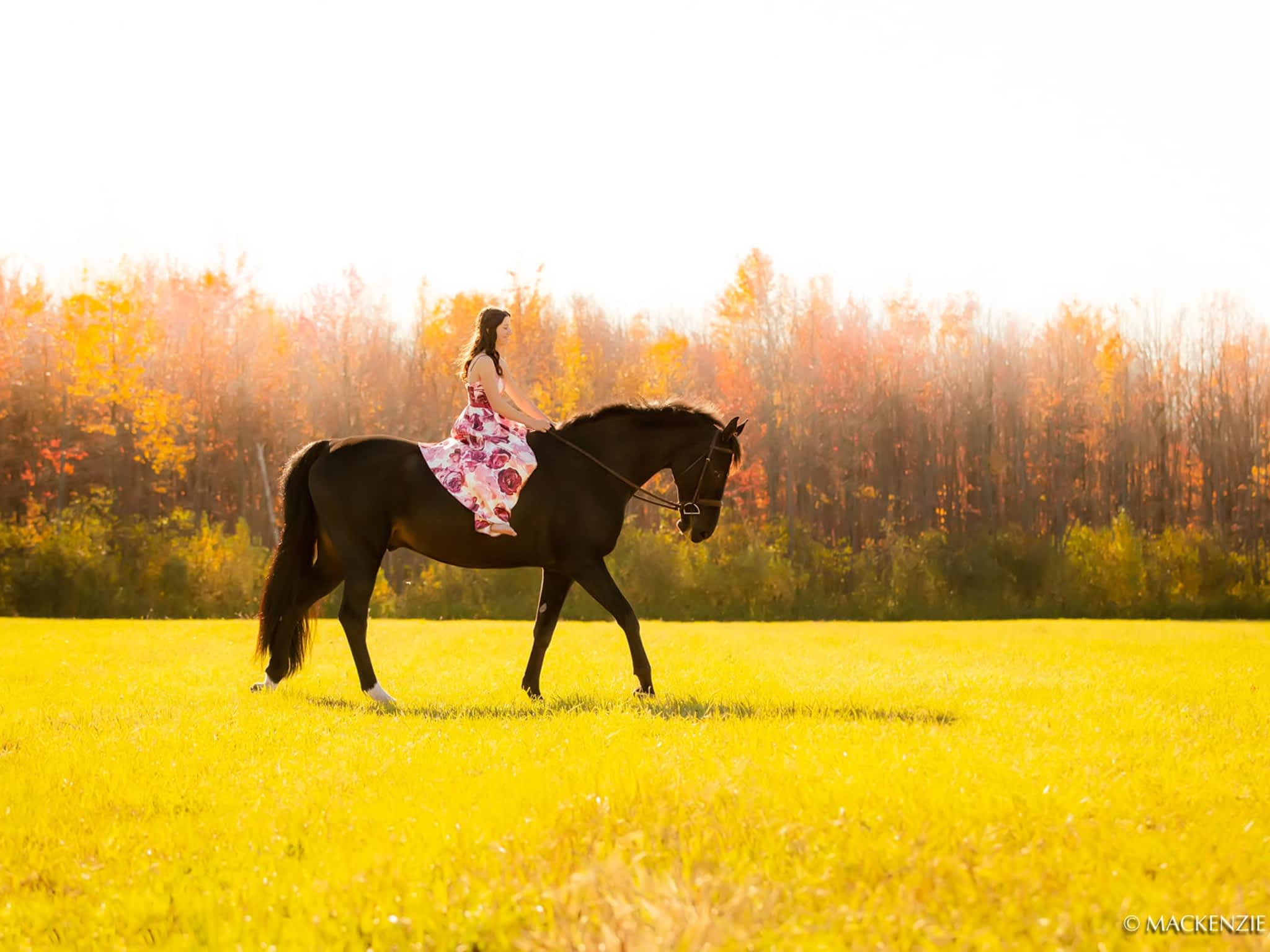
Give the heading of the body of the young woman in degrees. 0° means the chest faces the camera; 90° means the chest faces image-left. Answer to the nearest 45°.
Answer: approximately 270°

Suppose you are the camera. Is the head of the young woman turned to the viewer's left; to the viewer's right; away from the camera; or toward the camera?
to the viewer's right

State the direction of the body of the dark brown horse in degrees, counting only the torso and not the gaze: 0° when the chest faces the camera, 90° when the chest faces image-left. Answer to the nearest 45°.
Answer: approximately 270°
